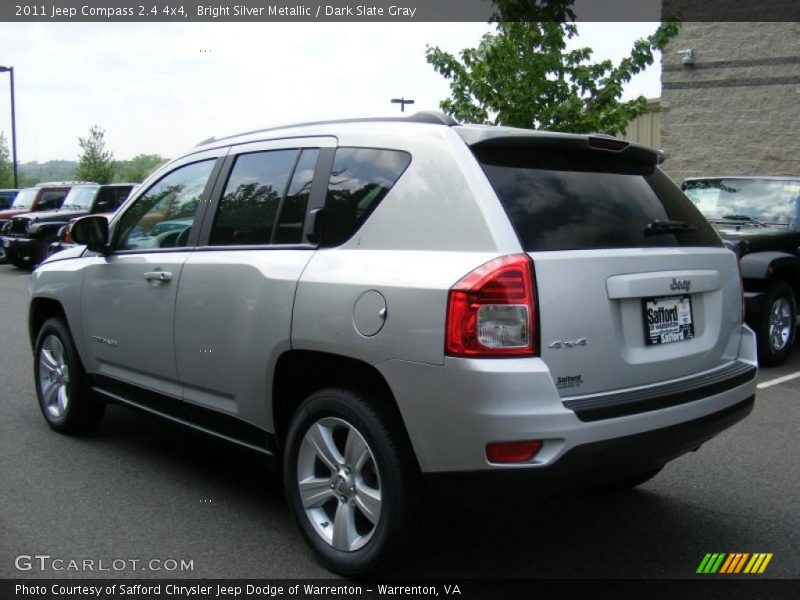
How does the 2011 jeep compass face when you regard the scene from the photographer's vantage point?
facing away from the viewer and to the left of the viewer

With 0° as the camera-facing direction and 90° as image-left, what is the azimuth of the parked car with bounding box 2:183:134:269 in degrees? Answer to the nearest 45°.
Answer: approximately 45°

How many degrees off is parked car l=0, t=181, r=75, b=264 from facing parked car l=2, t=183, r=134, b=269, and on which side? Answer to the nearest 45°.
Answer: approximately 45° to its left

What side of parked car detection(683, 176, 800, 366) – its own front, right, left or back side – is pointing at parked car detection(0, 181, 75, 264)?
right

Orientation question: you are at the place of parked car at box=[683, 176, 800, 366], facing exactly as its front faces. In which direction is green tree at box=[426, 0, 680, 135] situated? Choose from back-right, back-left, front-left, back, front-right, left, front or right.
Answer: right

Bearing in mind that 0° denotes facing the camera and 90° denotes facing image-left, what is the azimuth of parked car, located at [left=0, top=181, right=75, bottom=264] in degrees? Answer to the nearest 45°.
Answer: approximately 45°

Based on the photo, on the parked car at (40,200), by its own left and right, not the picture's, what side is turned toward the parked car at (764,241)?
left

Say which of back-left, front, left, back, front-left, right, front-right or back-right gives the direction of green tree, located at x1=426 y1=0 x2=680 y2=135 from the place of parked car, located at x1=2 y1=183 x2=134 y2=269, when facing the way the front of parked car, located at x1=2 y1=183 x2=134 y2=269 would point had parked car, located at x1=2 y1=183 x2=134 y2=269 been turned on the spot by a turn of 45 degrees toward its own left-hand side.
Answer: front-left

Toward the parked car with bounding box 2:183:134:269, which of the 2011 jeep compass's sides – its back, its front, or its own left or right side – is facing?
front

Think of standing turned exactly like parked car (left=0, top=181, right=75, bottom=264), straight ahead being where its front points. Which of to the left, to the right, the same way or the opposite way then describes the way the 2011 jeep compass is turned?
to the right

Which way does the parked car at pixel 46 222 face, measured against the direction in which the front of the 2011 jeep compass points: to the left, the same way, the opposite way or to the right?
to the left

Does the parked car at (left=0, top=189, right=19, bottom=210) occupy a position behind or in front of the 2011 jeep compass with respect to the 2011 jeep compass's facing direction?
in front

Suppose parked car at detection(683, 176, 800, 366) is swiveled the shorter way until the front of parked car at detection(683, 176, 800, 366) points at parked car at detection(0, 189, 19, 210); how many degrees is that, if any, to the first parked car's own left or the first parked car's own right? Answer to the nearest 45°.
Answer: approximately 90° to the first parked car's own right

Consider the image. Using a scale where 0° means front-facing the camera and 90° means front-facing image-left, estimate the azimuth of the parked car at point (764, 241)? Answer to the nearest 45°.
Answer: approximately 45°
